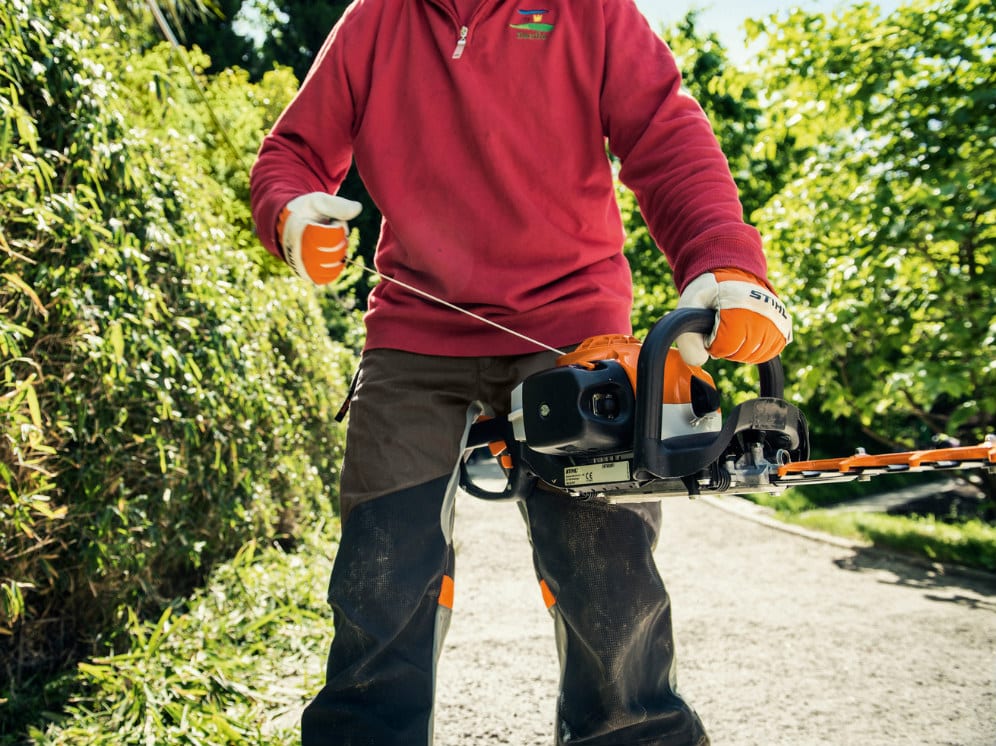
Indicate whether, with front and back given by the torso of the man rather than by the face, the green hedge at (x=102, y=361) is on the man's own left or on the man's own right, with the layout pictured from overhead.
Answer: on the man's own right

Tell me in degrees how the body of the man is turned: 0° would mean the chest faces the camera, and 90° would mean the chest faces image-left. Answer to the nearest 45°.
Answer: approximately 0°

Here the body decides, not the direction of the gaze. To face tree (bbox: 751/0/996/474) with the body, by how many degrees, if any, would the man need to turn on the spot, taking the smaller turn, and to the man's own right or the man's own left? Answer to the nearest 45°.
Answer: approximately 135° to the man's own left
